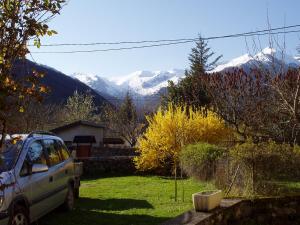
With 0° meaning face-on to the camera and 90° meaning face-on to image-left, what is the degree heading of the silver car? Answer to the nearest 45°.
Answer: approximately 45°

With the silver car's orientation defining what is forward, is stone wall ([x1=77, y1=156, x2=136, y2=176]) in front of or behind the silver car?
behind

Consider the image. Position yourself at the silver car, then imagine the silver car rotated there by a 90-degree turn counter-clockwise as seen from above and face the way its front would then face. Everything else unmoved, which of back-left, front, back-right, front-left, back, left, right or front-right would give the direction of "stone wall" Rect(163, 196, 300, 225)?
front-left

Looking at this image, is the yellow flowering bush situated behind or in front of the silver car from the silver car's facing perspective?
behind

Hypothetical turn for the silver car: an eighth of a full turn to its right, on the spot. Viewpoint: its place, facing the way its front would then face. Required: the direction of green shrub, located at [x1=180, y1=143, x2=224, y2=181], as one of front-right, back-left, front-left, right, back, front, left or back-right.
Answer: back-right

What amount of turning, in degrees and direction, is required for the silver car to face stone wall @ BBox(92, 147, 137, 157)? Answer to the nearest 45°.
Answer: approximately 135° to its right
